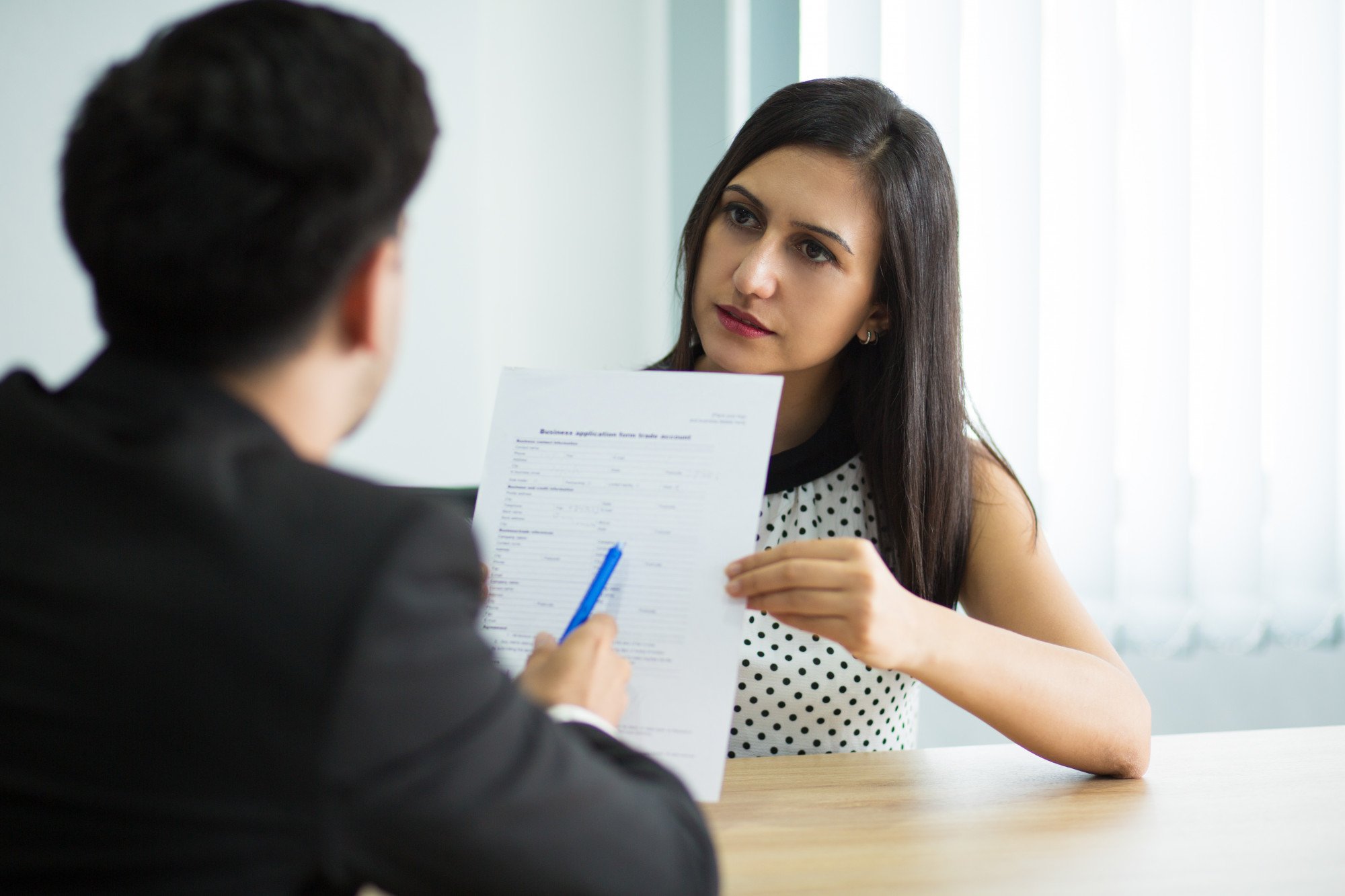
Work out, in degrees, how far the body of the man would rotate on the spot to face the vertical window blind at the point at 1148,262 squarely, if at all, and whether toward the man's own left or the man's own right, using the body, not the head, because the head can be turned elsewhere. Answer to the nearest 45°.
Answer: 0° — they already face it

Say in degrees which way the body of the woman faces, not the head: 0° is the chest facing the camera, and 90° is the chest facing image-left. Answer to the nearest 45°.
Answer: approximately 45°

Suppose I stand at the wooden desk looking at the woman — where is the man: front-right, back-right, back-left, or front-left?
back-left

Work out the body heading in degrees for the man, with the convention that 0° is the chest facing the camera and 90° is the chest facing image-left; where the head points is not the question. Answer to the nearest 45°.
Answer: approximately 225°

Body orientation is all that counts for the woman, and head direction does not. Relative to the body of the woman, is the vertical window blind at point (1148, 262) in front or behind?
behind

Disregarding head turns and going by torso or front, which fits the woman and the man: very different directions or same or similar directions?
very different directions

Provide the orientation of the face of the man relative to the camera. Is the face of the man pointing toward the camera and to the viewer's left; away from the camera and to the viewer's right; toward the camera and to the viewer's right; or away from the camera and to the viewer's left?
away from the camera and to the viewer's right
